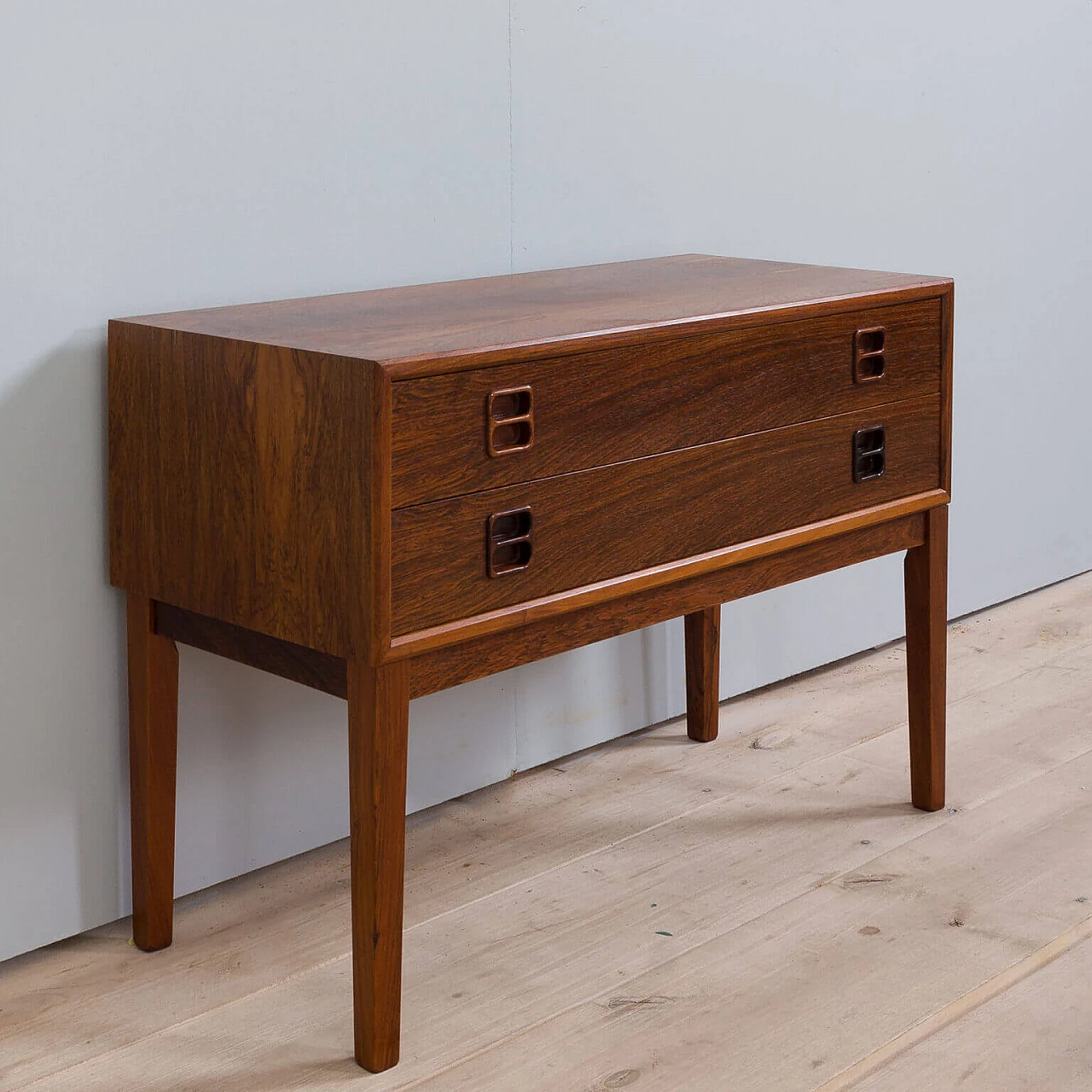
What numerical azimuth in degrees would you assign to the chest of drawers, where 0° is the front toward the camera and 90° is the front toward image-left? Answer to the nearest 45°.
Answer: approximately 315°
